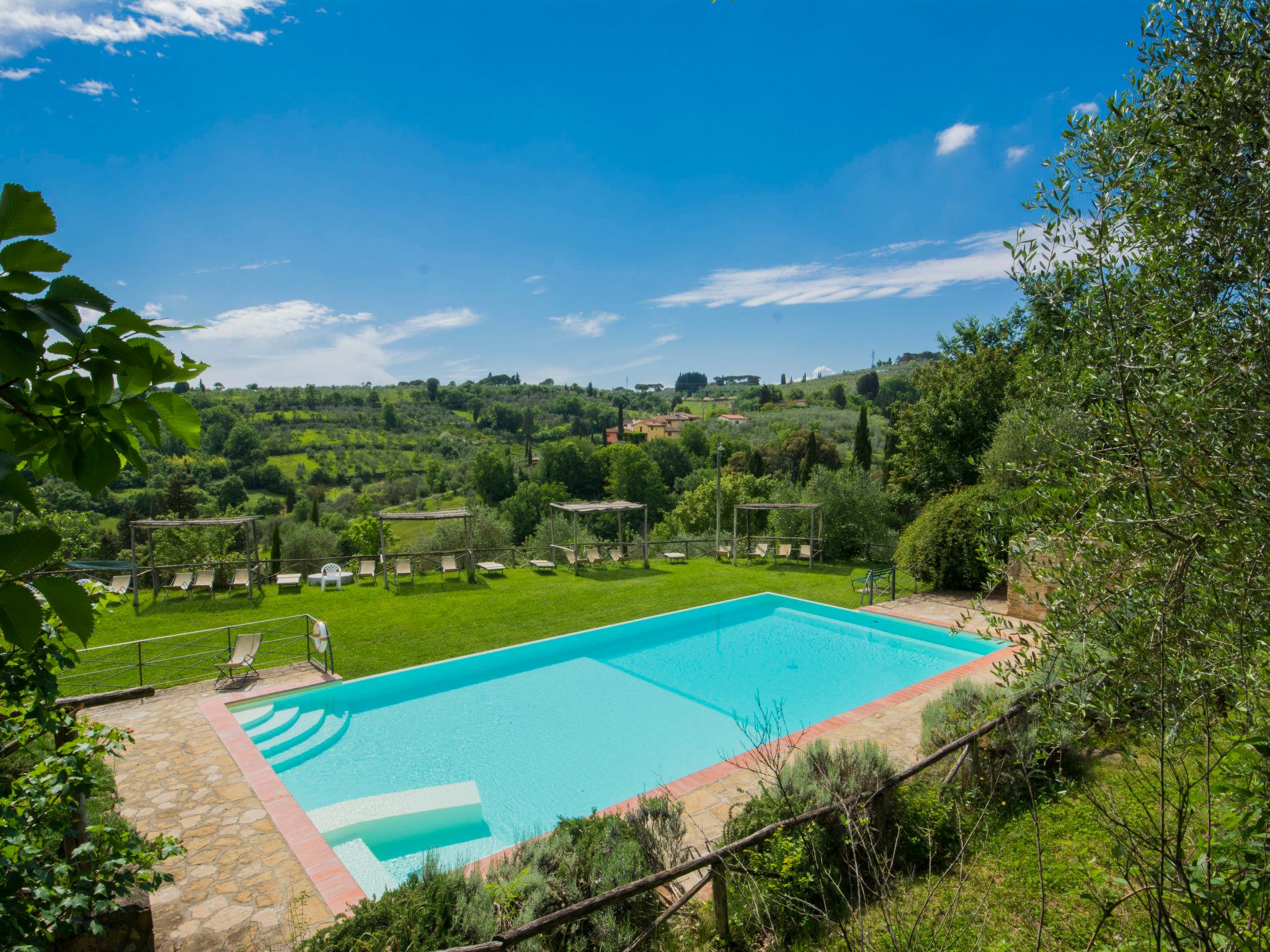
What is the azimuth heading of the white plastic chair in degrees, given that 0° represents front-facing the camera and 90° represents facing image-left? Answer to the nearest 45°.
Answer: approximately 0°

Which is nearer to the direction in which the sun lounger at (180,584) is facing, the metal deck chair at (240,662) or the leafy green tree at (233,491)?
the metal deck chair

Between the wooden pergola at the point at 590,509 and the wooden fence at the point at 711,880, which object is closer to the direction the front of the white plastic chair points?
the wooden fence

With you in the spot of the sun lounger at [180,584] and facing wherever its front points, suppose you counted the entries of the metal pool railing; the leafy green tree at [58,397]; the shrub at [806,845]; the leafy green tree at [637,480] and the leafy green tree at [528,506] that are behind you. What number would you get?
2
